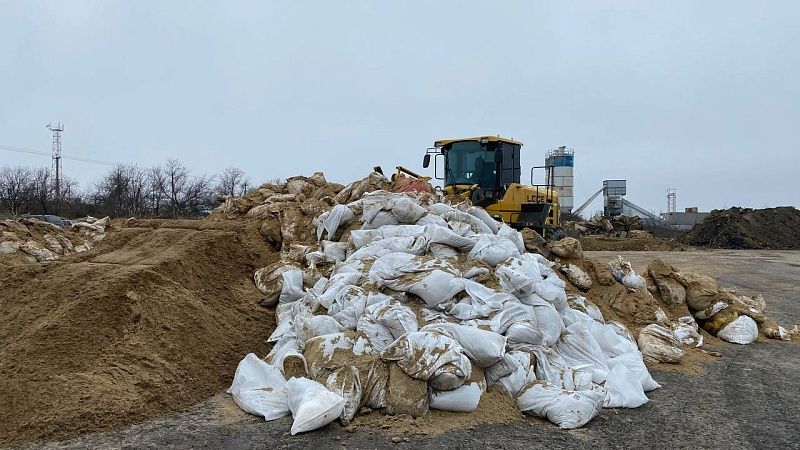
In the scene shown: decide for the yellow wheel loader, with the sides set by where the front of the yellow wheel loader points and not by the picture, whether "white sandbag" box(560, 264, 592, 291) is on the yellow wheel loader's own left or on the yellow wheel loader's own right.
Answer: on the yellow wheel loader's own left

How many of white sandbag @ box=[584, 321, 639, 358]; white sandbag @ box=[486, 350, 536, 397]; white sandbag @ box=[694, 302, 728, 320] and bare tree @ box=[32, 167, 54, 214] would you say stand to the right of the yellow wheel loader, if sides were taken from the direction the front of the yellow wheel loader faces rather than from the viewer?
1

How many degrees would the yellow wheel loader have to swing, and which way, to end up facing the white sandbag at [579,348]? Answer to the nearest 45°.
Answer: approximately 45° to its left

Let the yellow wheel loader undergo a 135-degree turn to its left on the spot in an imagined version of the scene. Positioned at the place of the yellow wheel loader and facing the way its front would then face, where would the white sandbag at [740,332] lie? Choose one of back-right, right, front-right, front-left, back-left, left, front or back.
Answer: front-right

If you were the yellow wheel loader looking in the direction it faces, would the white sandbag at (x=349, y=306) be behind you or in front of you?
in front

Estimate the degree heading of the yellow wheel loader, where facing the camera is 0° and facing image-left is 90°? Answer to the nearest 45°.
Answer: approximately 45°

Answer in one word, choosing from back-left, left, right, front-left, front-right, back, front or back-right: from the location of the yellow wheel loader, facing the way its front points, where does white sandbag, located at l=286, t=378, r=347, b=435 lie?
front-left

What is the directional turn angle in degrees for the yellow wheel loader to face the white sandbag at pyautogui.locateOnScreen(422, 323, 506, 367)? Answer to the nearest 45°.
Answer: approximately 45° to its left

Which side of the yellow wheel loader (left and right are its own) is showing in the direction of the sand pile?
front

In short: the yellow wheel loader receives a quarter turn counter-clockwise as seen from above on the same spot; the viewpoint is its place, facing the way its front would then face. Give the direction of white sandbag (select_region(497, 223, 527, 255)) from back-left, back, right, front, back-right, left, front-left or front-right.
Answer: front-right

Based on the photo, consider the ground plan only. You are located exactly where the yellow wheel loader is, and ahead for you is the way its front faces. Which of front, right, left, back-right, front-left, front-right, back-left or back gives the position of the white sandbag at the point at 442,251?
front-left

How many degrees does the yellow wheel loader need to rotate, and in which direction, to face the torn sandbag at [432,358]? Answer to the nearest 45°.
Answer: approximately 45° to its left

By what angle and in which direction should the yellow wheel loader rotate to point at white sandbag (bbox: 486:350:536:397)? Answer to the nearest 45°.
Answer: approximately 45° to its left

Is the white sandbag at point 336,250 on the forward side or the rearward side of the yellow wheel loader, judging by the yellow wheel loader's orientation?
on the forward side
